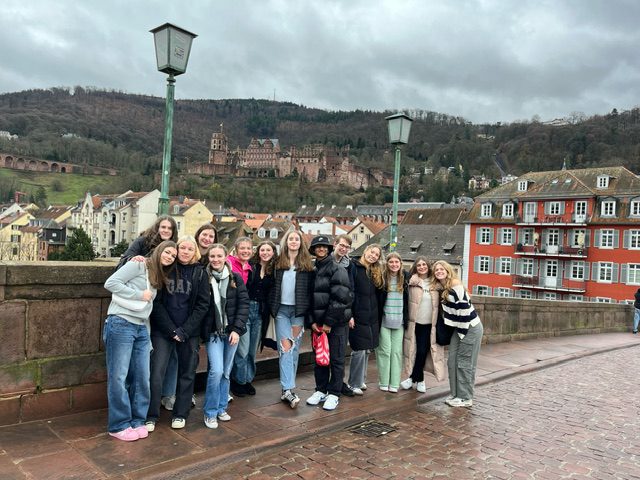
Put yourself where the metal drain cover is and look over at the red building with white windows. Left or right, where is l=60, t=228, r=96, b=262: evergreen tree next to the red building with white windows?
left

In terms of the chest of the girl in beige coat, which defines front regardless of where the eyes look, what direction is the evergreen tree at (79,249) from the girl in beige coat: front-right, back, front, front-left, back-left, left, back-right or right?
back-right

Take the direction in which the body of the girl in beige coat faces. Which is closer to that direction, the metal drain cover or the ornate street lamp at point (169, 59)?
the metal drain cover

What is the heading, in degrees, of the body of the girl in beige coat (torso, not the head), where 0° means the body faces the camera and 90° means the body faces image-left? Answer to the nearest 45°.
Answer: approximately 0°

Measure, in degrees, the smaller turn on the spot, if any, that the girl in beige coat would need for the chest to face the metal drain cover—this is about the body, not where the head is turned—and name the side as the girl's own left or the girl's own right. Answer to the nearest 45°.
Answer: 0° — they already face it

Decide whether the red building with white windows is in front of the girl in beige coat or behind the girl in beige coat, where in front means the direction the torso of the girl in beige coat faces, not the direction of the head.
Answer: behind

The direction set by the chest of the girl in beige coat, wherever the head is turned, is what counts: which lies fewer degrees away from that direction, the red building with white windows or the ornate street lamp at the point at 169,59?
the ornate street lamp

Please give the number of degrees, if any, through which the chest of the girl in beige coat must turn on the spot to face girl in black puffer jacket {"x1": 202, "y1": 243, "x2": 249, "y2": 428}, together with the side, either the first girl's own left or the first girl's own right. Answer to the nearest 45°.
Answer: approximately 45° to the first girl's own right

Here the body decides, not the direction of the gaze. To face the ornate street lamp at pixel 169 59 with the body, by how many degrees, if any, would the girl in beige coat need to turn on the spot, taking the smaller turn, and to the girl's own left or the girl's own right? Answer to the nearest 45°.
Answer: approximately 90° to the girl's own right

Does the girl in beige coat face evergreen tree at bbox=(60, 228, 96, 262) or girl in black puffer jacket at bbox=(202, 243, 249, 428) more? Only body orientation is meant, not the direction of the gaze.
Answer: the girl in black puffer jacket

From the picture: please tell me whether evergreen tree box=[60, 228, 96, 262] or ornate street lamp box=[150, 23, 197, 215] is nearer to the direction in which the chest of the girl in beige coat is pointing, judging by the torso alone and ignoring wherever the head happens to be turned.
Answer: the ornate street lamp
